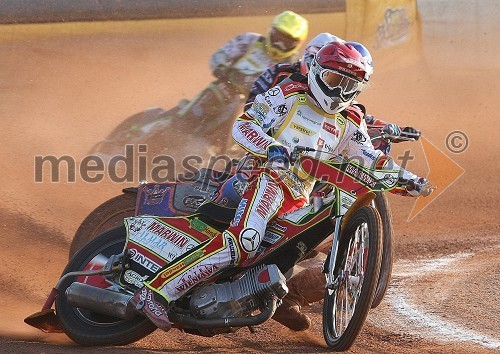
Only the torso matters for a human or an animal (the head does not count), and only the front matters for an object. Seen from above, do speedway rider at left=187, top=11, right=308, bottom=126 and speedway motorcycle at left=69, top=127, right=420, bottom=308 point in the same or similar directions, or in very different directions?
same or similar directions

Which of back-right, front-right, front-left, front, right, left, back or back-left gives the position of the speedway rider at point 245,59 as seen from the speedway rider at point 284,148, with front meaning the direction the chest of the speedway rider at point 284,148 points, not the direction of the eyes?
back-left

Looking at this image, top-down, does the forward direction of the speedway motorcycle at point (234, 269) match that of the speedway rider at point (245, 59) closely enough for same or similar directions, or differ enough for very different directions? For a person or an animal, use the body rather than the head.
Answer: same or similar directions

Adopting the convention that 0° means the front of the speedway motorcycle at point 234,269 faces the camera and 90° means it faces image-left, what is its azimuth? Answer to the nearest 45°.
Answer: approximately 315°

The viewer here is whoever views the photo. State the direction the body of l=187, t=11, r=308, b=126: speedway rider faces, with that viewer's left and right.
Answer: facing the viewer and to the right of the viewer

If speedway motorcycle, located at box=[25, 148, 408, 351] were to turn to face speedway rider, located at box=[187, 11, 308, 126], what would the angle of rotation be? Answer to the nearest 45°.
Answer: approximately 135° to its left

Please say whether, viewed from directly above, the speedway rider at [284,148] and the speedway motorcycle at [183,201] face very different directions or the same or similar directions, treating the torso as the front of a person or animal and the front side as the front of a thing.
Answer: same or similar directions

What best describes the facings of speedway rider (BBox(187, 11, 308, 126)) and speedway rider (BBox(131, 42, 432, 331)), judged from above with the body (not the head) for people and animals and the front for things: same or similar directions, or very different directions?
same or similar directions

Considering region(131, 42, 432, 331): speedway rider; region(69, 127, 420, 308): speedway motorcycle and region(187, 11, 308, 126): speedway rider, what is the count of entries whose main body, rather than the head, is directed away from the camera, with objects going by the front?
0

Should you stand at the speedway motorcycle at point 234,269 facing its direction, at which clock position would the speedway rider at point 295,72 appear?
The speedway rider is roughly at 8 o'clock from the speedway motorcycle.

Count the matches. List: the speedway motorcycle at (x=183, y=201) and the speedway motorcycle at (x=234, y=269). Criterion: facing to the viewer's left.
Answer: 0
